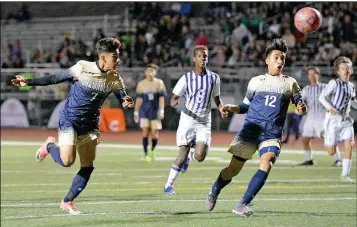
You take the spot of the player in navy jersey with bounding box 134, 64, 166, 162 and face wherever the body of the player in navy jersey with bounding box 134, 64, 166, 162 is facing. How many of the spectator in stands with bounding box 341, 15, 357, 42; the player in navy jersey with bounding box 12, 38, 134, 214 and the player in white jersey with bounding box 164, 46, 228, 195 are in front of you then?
2

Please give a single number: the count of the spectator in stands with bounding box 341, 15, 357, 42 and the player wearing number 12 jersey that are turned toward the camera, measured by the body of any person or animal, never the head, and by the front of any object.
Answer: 2

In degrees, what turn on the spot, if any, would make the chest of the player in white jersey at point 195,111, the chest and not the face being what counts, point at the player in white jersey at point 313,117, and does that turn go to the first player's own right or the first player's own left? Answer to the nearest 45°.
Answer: approximately 135° to the first player's own left

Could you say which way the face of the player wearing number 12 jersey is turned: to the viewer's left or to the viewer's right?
to the viewer's right

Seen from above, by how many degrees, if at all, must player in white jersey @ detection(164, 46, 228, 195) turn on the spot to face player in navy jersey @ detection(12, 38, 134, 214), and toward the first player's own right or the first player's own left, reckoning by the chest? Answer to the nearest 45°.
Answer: approximately 45° to the first player's own right
